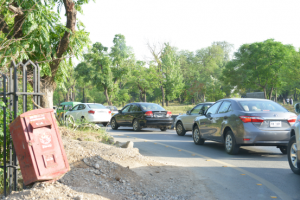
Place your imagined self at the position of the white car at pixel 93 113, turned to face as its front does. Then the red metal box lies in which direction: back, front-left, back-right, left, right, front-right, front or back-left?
back-left

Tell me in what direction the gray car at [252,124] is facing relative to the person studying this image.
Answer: facing away from the viewer and to the left of the viewer

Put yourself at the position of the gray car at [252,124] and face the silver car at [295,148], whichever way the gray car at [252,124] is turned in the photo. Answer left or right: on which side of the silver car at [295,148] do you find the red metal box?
right

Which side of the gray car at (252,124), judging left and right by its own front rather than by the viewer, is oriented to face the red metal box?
left

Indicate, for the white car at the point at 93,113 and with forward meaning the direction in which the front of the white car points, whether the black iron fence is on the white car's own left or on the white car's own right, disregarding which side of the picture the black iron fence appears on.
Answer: on the white car's own left

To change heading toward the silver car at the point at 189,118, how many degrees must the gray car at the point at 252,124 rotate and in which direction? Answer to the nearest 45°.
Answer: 0° — it already faces it

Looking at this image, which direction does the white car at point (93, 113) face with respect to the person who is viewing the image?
facing away from the viewer and to the left of the viewer

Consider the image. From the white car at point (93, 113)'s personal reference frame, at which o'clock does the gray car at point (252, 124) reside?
The gray car is roughly at 7 o'clock from the white car.
